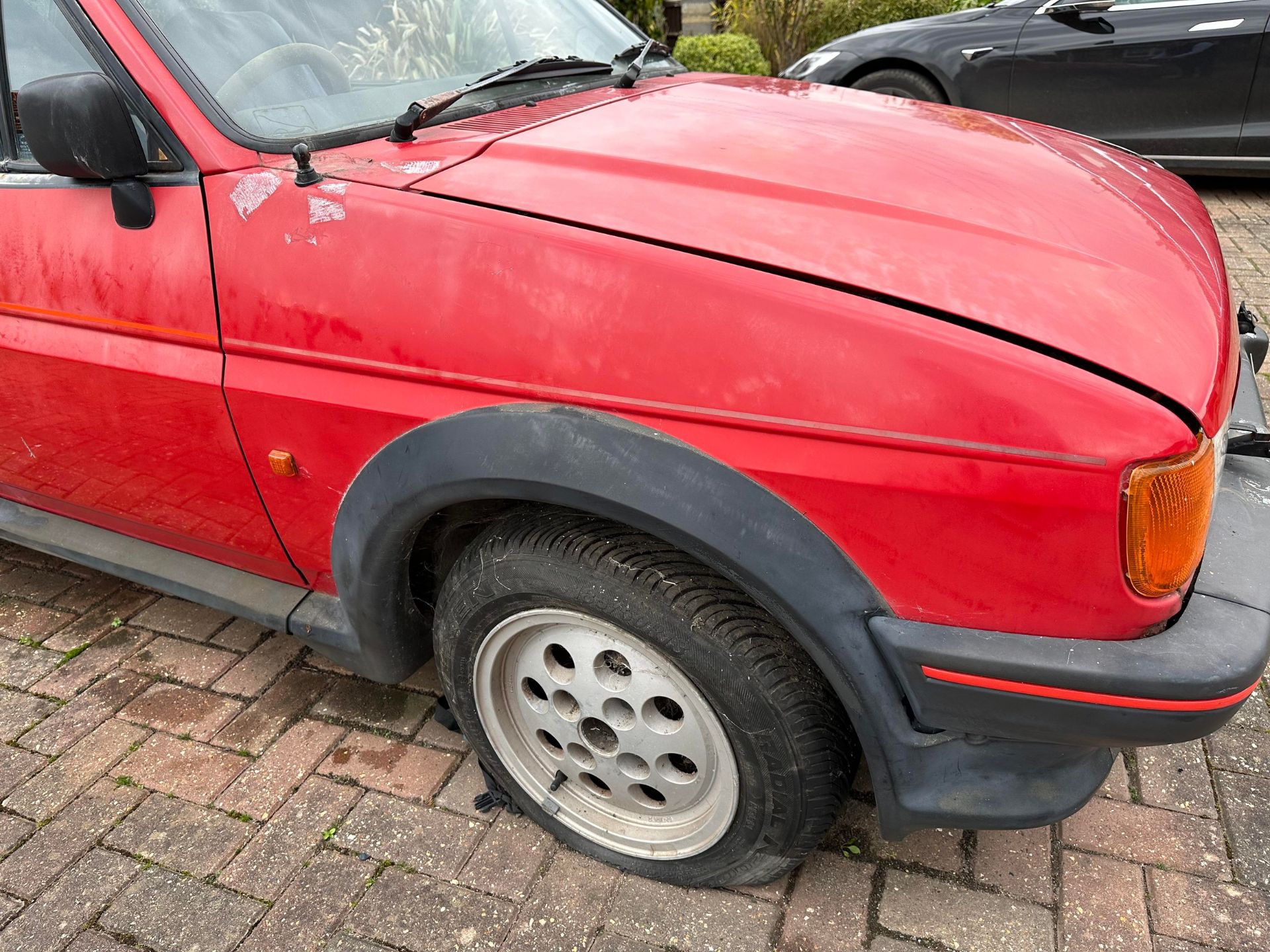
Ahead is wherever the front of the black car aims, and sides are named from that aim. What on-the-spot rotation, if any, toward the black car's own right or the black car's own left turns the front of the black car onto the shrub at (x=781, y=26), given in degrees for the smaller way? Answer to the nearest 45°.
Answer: approximately 45° to the black car's own right

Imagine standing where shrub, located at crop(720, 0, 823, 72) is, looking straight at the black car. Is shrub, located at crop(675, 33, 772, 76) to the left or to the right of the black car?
right

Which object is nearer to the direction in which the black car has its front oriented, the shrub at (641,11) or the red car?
the shrub

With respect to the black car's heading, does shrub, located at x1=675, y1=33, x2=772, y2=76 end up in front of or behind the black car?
in front

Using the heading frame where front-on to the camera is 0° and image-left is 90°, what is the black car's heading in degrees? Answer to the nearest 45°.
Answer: approximately 90°

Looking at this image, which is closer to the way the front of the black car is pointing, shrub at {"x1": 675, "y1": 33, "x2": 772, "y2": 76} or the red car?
the shrub

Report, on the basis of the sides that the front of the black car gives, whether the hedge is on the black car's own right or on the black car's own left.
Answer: on the black car's own right

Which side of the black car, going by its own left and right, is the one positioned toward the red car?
left

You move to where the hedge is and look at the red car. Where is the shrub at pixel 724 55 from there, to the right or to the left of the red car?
right
